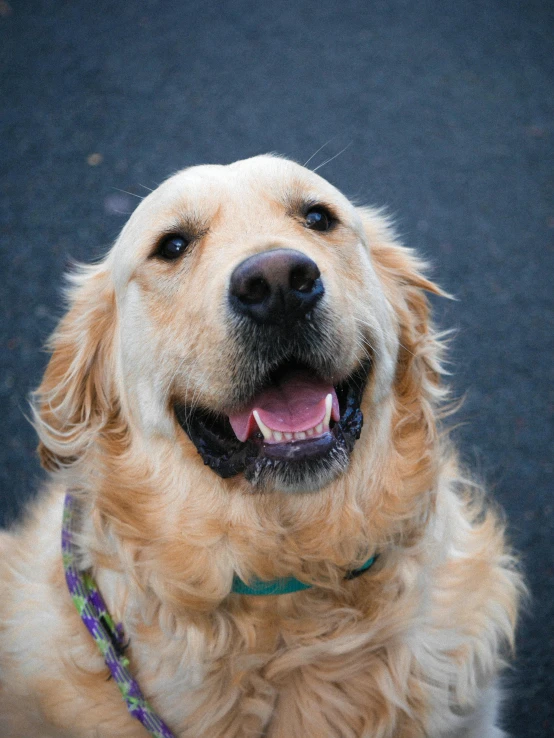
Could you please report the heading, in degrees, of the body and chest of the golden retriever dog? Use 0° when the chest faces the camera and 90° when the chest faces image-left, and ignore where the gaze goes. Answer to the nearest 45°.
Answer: approximately 0°
